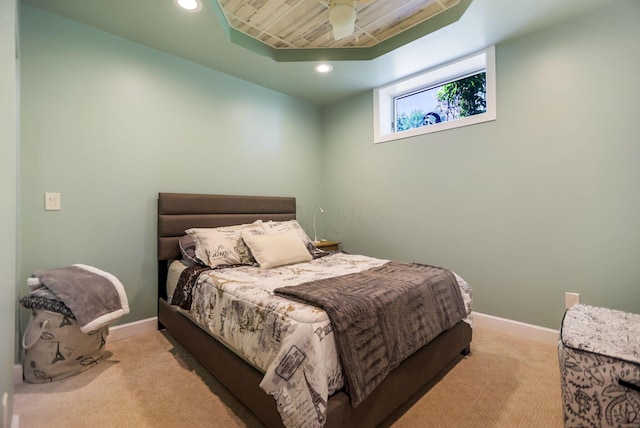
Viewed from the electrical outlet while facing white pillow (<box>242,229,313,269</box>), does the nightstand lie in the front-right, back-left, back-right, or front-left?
front-right

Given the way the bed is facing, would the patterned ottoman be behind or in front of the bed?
in front

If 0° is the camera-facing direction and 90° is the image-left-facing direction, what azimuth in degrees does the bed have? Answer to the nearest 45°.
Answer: approximately 315°

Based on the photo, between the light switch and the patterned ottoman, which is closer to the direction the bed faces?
the patterned ottoman

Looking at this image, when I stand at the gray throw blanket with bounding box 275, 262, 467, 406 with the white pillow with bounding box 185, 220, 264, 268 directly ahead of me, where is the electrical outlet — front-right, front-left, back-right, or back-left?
back-right

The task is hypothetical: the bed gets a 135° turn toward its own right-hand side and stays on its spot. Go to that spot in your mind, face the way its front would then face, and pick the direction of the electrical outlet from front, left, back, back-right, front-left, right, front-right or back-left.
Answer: back
